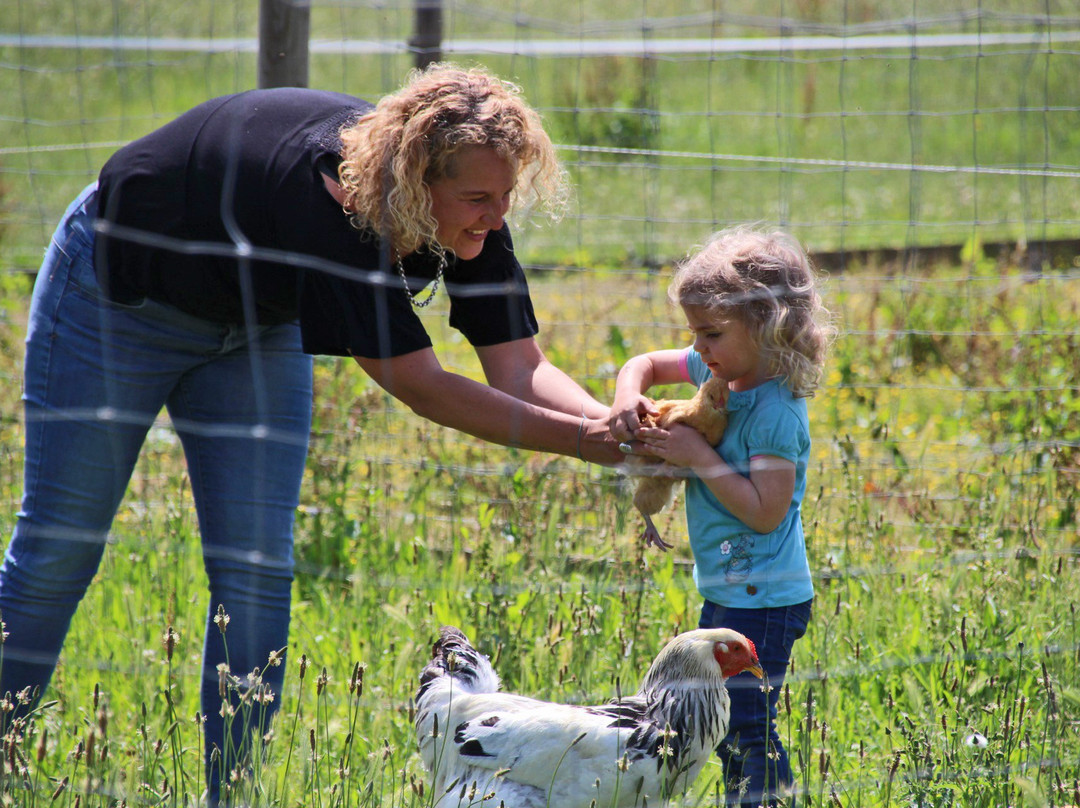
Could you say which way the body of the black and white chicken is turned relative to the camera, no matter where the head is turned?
to the viewer's right

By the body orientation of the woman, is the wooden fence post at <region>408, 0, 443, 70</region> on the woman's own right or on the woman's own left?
on the woman's own left

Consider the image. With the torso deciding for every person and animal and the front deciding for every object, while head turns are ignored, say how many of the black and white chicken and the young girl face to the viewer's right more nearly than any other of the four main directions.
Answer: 1

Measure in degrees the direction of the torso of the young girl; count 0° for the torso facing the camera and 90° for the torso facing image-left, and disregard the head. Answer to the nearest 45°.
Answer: approximately 45°

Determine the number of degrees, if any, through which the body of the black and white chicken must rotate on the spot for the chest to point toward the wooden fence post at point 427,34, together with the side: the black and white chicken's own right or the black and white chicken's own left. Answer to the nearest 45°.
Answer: approximately 90° to the black and white chicken's own left

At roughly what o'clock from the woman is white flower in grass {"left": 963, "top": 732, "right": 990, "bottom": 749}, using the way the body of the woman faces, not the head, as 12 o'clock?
The white flower in grass is roughly at 11 o'clock from the woman.

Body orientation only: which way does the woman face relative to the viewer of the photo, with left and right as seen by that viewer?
facing the viewer and to the right of the viewer
